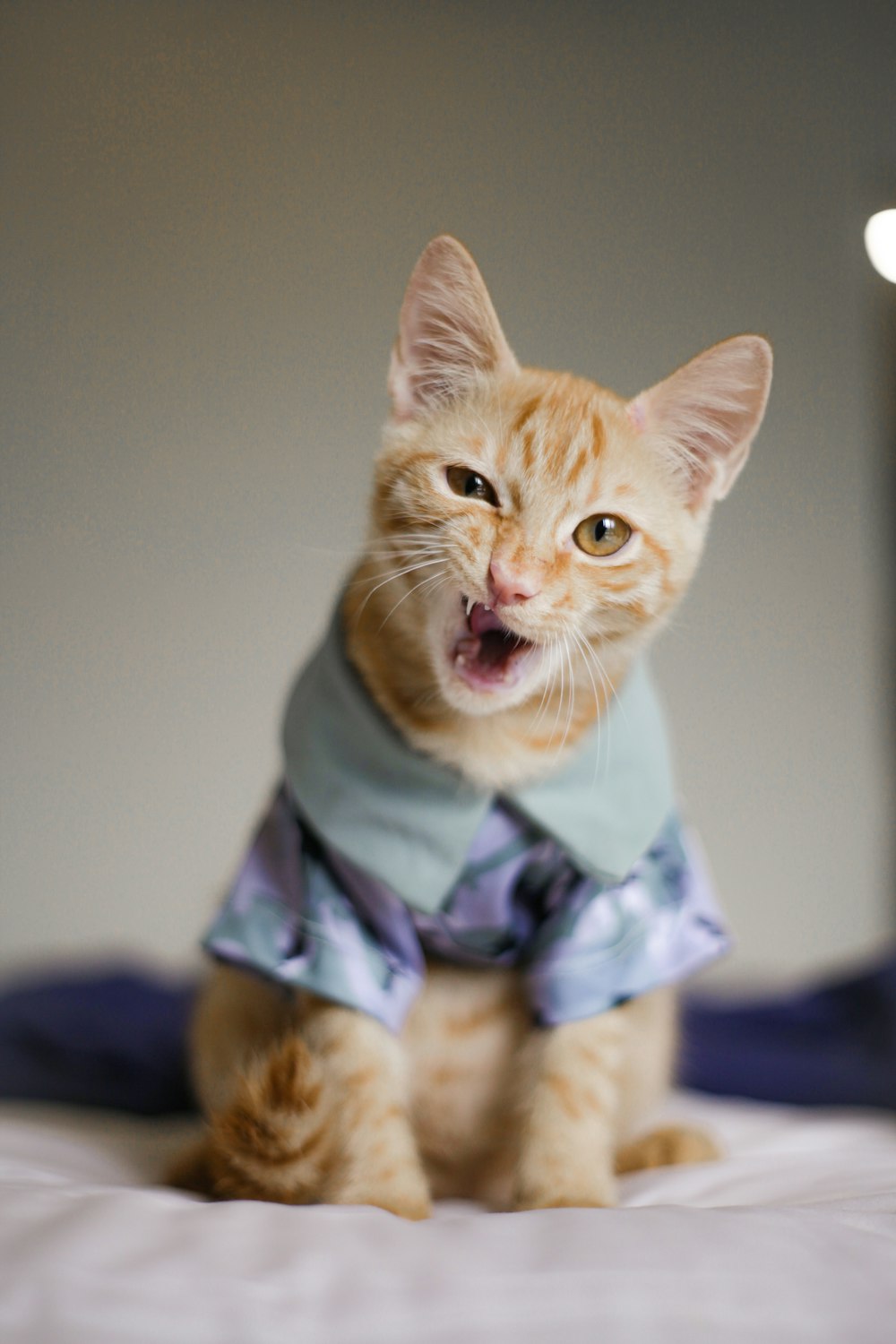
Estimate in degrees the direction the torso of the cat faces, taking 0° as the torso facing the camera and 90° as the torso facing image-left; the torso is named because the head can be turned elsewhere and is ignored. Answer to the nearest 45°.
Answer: approximately 0°
